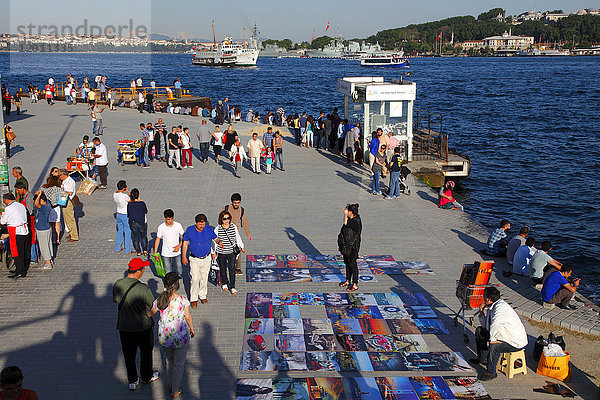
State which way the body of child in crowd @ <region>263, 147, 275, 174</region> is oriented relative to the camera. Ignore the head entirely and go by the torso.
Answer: toward the camera

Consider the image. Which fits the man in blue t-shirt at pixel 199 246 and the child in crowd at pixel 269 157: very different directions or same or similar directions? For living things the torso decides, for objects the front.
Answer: same or similar directions

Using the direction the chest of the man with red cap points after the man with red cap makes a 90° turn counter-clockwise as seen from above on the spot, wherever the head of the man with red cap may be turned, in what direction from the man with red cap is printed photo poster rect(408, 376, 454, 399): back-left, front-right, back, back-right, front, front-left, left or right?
back-right

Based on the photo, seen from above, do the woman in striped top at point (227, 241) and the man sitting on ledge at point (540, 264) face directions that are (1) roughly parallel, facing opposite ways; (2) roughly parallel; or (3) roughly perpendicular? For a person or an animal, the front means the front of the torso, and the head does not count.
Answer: roughly perpendicular

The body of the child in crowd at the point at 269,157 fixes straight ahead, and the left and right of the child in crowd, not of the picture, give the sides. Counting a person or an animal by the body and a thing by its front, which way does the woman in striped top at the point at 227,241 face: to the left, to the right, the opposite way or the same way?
the same way

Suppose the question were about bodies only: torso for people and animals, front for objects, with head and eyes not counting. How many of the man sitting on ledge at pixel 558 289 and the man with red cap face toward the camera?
0

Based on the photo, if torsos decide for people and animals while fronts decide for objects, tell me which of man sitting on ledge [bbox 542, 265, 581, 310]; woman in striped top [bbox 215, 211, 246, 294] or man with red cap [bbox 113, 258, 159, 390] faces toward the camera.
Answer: the woman in striped top

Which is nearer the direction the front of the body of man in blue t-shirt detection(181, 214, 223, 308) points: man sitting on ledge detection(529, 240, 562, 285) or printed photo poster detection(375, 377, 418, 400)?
the printed photo poster

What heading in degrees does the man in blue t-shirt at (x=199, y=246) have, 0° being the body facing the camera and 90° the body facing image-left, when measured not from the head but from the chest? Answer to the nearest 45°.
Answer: approximately 0°

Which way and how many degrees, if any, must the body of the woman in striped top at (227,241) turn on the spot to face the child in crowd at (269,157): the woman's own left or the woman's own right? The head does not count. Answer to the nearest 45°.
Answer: approximately 180°

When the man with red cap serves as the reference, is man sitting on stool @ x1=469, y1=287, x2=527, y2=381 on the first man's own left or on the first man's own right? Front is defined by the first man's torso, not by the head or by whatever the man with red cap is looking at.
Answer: on the first man's own right

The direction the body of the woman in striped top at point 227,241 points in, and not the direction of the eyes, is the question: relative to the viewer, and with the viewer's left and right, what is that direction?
facing the viewer
